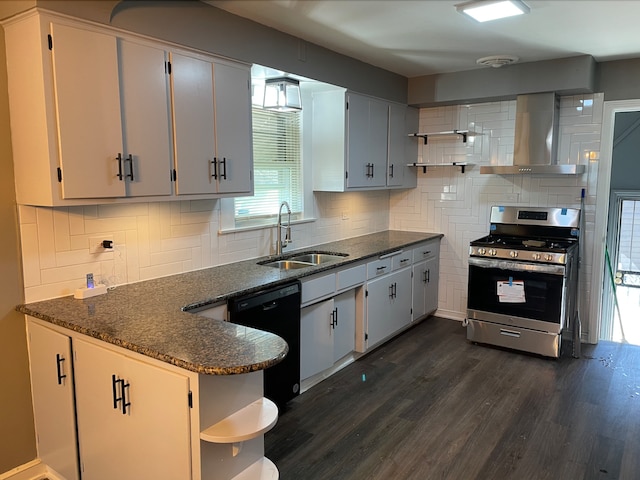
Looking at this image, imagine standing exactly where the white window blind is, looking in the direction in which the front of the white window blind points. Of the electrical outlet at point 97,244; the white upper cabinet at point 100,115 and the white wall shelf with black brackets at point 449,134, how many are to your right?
2

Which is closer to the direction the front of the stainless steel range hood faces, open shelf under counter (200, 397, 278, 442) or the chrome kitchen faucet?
the open shelf under counter

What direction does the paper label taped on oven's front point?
toward the camera

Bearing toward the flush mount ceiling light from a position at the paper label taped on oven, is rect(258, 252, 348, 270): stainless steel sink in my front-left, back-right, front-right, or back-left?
front-right

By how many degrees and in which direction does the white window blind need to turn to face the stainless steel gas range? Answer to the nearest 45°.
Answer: approximately 45° to its left

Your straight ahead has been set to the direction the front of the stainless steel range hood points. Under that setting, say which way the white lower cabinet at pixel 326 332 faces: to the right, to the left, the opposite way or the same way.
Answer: to the left

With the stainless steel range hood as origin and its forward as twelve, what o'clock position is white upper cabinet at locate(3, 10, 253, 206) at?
The white upper cabinet is roughly at 1 o'clock from the stainless steel range hood.

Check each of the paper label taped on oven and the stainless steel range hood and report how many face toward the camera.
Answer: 2

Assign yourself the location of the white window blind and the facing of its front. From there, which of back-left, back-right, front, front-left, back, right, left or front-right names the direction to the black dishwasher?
front-right

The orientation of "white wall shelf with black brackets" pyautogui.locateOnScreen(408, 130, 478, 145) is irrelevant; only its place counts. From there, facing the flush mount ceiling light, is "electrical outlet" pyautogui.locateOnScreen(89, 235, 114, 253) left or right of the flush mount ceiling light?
right

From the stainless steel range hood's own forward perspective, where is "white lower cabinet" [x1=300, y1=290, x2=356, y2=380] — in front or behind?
in front

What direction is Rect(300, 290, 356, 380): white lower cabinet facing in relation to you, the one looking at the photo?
facing the viewer and to the right of the viewer
